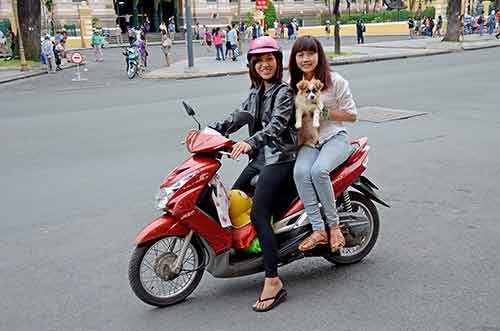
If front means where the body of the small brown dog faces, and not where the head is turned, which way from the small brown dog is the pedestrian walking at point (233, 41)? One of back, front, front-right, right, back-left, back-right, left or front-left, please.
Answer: back

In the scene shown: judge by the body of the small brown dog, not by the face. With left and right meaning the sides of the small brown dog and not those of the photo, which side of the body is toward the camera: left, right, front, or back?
front

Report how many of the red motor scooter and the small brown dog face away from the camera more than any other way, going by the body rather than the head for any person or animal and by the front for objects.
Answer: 0

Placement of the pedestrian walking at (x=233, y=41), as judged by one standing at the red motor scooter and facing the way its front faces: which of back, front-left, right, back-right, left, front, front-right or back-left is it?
back-right

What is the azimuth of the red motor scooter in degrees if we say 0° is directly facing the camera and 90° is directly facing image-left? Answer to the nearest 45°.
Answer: approximately 45°

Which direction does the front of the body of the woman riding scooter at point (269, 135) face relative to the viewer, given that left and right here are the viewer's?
facing the viewer and to the left of the viewer

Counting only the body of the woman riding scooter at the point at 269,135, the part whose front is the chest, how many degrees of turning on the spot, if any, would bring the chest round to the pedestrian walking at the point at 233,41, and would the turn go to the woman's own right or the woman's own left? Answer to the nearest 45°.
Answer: approximately 135° to the woman's own right

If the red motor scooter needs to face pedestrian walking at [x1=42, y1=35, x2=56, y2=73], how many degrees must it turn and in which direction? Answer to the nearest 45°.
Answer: approximately 135° to its right

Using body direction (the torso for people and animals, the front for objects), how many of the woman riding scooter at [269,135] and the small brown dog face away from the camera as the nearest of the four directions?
0
